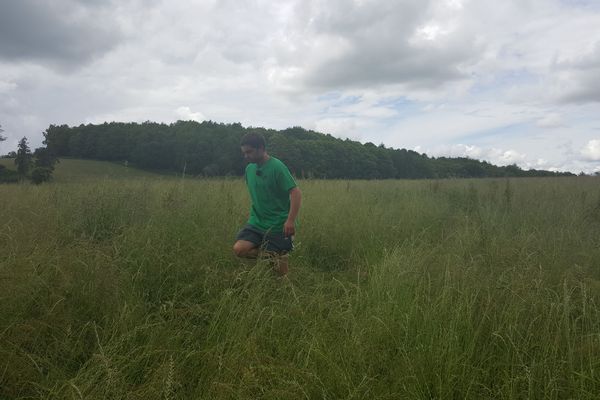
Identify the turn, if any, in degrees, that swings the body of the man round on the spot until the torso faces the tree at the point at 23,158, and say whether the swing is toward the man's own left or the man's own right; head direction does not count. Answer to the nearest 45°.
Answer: approximately 90° to the man's own right

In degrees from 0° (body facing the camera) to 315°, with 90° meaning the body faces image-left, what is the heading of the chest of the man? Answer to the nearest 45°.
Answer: approximately 45°
